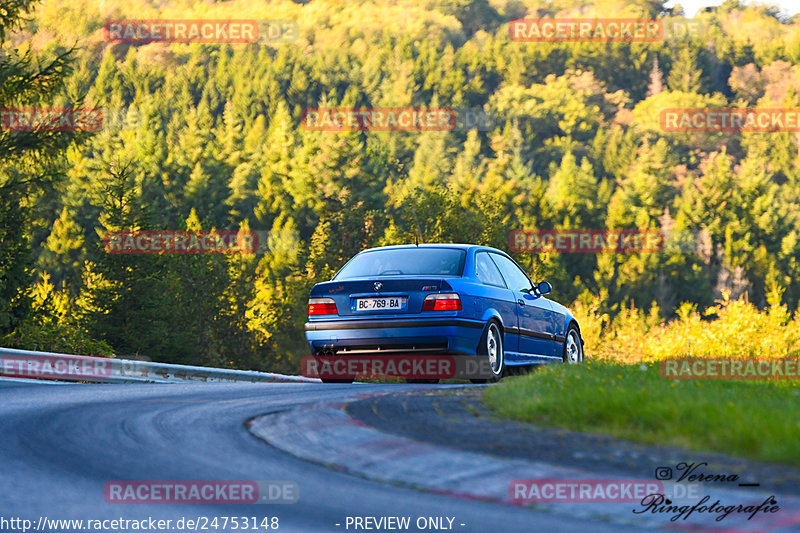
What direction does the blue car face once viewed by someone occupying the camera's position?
facing away from the viewer and to the right of the viewer
